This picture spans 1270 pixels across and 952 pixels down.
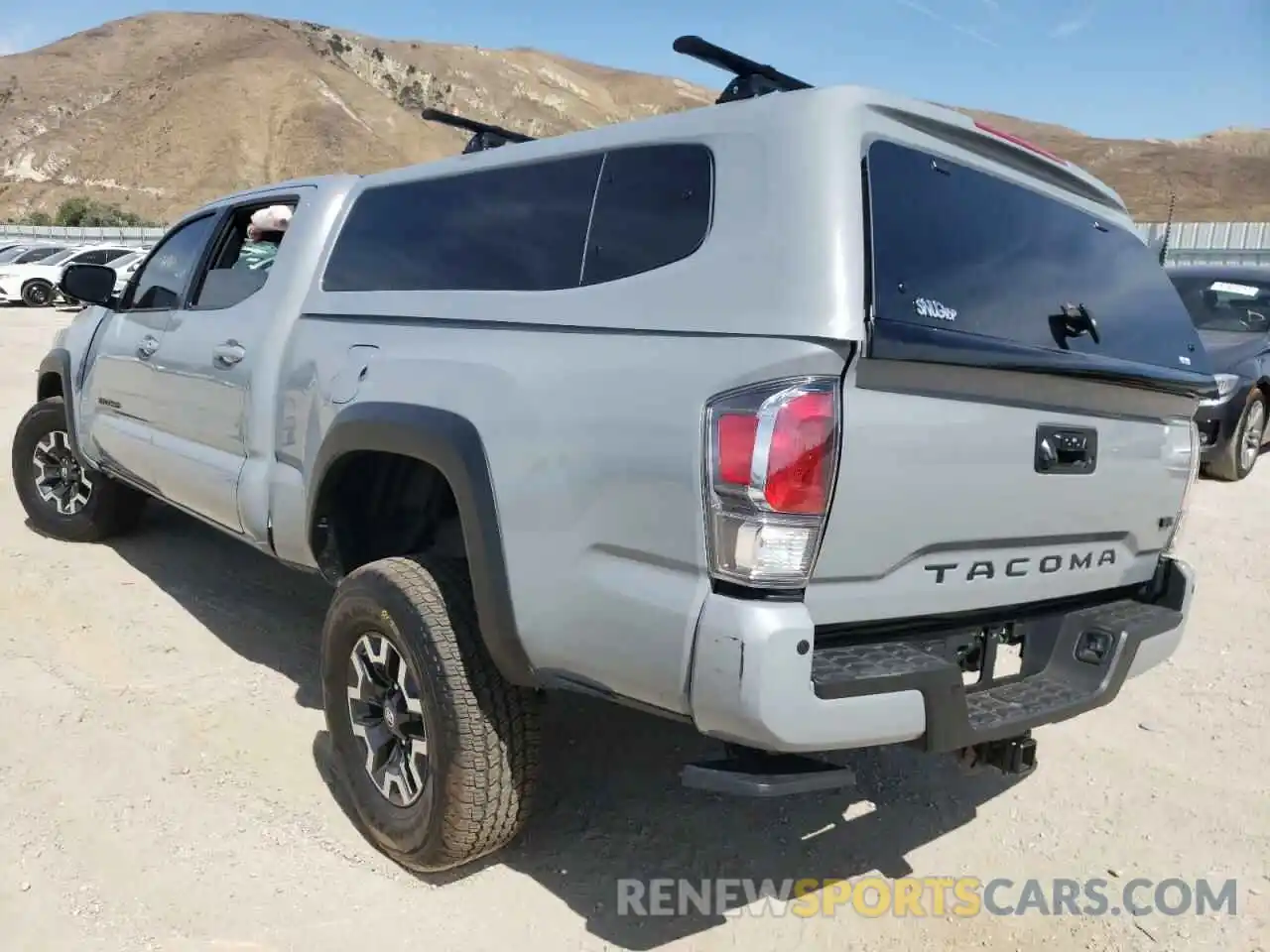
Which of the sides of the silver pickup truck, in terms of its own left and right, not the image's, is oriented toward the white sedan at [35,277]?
front

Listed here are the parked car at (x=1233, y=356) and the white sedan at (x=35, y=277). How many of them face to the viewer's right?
0

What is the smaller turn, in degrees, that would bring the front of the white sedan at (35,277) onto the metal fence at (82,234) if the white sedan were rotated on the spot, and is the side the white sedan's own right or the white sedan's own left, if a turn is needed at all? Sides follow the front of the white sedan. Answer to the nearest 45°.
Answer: approximately 135° to the white sedan's own right

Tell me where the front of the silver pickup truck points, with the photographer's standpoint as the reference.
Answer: facing away from the viewer and to the left of the viewer

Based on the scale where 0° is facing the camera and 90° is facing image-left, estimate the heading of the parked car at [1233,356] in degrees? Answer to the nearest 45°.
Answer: approximately 45°

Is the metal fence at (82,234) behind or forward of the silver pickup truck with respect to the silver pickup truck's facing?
forward

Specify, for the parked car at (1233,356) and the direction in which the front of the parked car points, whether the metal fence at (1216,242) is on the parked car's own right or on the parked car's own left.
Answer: on the parked car's own right
